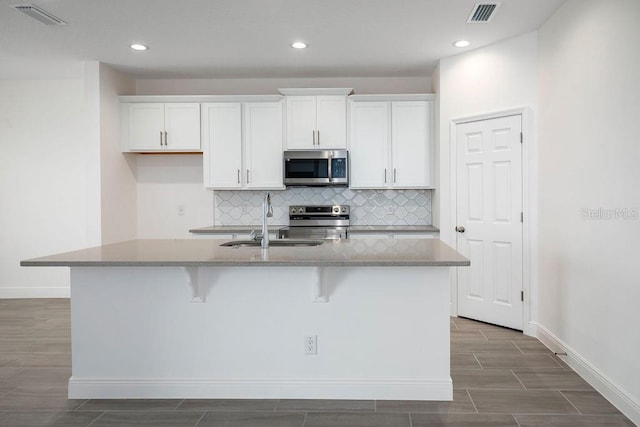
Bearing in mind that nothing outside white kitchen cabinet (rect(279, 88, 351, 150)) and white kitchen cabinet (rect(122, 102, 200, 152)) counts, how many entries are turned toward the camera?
2

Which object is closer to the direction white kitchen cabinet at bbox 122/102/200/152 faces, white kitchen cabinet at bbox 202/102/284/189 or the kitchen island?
the kitchen island

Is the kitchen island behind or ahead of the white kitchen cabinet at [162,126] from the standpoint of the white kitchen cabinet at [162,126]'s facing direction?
ahead

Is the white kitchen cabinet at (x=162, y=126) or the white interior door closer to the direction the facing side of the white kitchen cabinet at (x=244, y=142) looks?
the white interior door

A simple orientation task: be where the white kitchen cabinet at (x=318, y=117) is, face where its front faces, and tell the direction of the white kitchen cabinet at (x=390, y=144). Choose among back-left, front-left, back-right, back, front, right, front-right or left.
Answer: left

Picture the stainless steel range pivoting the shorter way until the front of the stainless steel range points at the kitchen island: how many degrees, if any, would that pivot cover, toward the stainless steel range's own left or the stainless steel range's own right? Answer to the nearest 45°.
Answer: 0° — it already faces it

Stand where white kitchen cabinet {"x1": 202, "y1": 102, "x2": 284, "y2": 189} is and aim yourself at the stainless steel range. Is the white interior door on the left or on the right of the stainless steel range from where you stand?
right

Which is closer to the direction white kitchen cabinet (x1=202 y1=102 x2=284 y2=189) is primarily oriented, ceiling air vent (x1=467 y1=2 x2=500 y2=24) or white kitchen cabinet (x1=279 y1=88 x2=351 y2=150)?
the ceiling air vent

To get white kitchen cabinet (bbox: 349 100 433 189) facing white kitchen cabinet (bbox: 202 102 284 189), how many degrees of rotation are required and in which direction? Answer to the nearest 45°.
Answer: approximately 90° to its right

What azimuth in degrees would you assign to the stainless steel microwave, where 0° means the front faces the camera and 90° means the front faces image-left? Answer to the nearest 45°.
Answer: approximately 0°

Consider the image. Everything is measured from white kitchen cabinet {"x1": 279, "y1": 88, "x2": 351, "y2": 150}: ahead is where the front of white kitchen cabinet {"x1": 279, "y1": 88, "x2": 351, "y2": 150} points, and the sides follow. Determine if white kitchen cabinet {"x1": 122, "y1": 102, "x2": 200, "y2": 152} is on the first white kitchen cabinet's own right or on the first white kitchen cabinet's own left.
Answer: on the first white kitchen cabinet's own right
